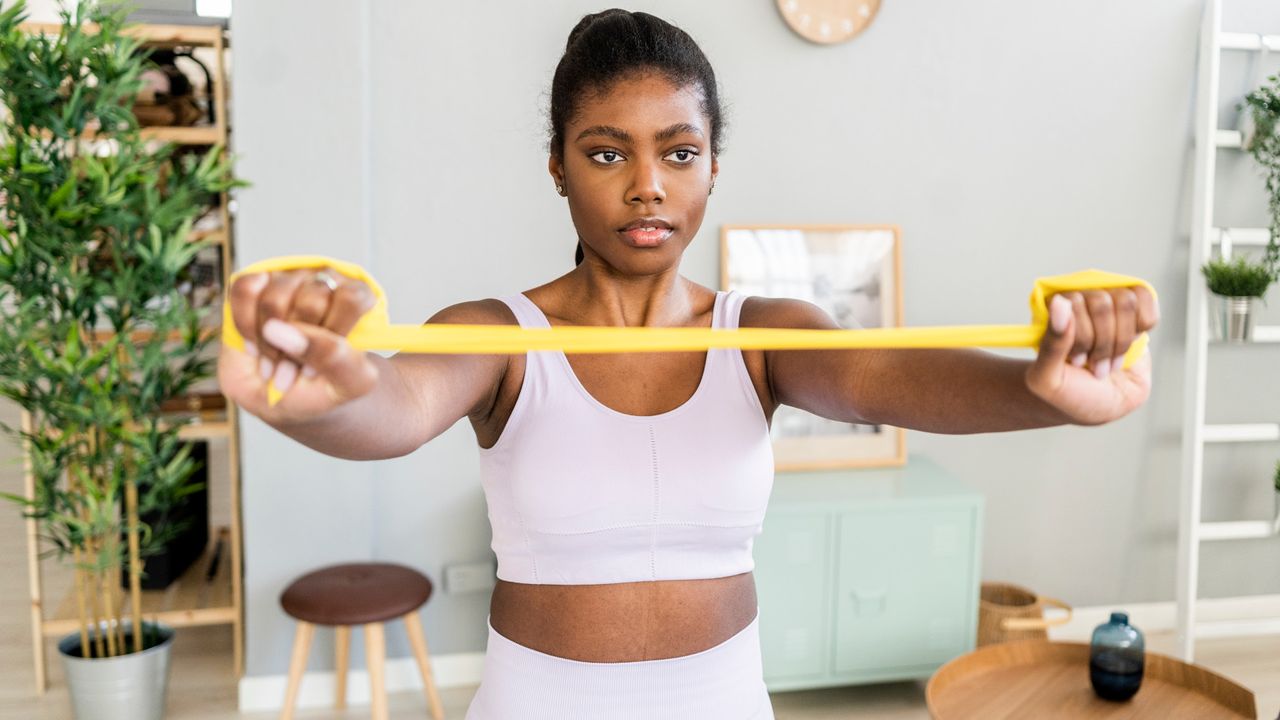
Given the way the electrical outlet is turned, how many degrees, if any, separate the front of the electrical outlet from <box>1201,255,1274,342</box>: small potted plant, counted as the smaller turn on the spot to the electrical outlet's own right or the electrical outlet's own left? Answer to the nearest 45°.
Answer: approximately 90° to the electrical outlet's own left

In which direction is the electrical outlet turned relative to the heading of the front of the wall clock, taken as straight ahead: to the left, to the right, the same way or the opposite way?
the same way

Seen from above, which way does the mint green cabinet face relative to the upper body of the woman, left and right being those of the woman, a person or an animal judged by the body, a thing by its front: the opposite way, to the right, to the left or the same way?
the same way

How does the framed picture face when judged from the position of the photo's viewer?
facing the viewer

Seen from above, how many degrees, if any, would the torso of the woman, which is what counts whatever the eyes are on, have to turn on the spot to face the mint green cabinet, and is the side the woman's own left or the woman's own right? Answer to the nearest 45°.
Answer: approximately 180°

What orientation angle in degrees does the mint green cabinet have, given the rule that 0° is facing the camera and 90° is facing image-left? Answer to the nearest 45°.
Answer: approximately 0°

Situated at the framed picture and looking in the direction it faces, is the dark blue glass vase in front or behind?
in front

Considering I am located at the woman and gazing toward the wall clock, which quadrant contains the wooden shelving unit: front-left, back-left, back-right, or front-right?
front-left

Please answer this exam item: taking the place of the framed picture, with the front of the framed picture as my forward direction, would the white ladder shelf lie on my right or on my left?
on my left

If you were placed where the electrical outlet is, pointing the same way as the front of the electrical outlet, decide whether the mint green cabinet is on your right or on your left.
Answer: on your left

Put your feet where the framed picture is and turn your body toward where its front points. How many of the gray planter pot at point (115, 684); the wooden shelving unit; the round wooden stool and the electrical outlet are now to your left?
0

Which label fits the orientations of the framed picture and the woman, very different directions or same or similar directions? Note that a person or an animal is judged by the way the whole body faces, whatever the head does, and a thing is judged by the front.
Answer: same or similar directions

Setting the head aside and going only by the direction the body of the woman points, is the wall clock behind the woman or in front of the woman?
behind

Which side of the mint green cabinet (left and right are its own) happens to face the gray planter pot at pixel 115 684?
right

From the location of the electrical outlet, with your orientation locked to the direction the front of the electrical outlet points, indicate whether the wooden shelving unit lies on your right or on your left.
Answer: on your right

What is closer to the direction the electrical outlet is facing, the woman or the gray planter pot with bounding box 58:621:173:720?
the woman

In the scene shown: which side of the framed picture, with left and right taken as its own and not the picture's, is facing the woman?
front

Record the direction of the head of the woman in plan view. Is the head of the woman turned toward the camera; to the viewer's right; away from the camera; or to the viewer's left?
toward the camera

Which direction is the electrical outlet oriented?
toward the camera
